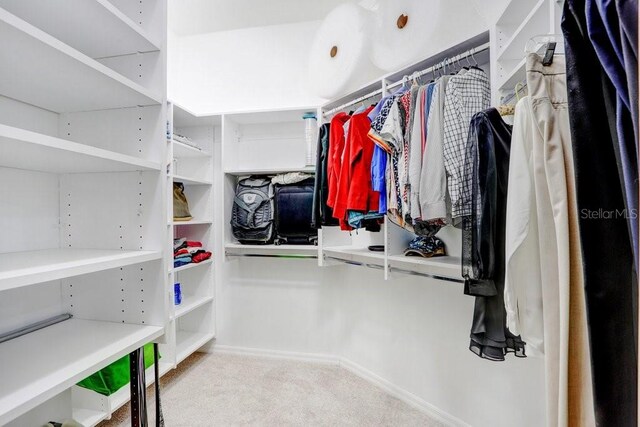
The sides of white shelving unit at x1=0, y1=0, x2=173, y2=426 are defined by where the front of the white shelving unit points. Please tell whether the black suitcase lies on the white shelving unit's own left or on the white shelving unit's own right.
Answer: on the white shelving unit's own left

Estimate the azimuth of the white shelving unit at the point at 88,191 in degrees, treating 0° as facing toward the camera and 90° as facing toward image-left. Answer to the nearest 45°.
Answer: approximately 315°

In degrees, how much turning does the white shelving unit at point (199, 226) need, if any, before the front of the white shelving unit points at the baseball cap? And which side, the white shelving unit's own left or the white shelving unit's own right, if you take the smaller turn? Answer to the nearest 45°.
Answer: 0° — it already faces it

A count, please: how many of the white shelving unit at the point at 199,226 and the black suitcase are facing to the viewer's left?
0

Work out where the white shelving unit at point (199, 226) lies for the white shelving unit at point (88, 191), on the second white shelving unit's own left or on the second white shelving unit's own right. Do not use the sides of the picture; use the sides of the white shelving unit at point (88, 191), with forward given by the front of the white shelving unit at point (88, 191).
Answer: on the second white shelving unit's own left

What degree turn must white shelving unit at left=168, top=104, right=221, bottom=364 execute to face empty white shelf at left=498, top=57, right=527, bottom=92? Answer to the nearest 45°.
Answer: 0° — it already faces it

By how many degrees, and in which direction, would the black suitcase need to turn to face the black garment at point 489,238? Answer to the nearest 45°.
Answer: approximately 45° to its left

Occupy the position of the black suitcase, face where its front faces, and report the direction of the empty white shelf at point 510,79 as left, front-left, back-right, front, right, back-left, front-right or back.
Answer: front-left

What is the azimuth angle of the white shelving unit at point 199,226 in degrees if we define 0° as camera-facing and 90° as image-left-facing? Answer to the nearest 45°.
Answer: approximately 315°

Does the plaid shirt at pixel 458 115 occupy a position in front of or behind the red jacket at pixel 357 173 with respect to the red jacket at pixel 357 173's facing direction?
in front

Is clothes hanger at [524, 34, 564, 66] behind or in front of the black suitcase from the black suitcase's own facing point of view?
in front
